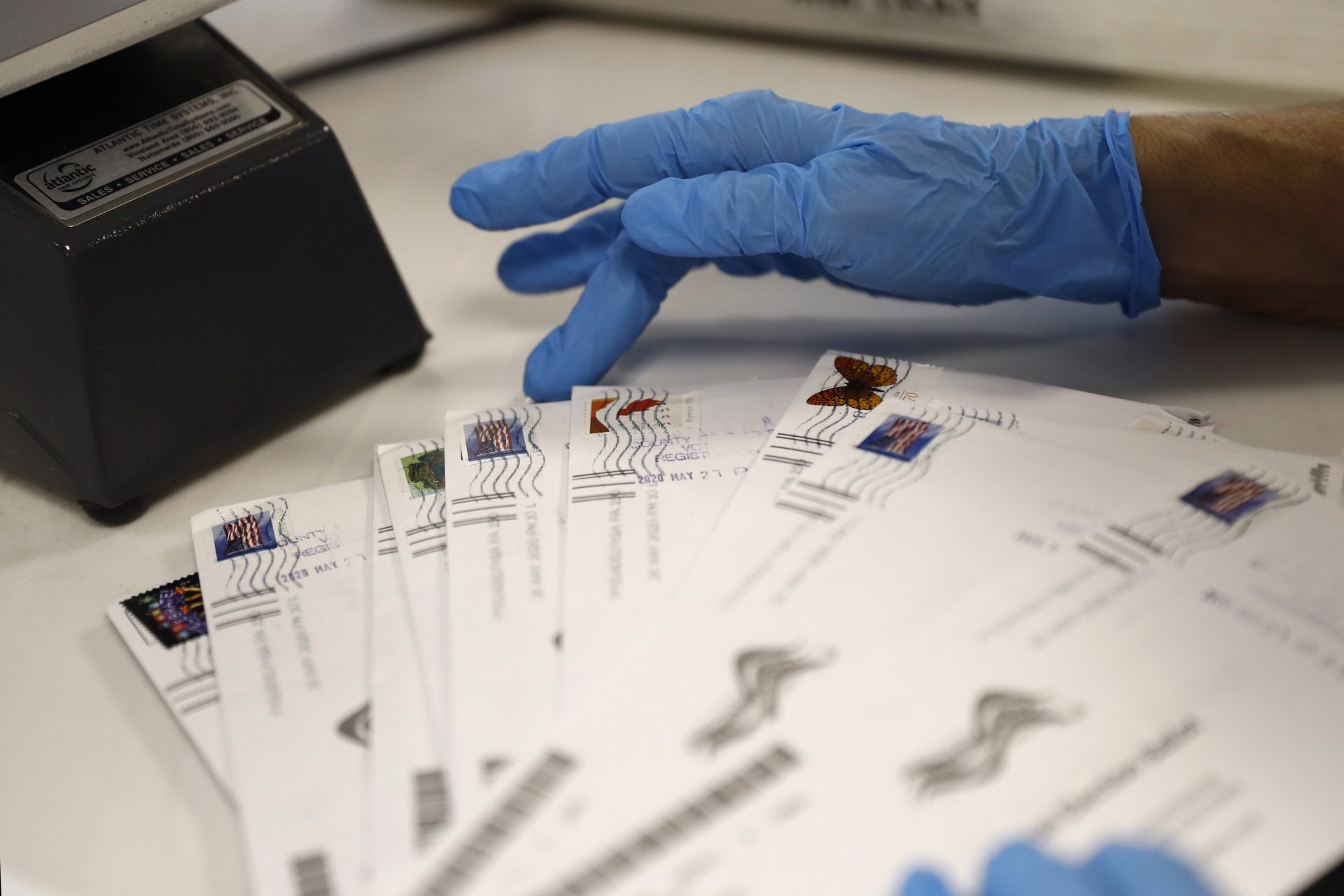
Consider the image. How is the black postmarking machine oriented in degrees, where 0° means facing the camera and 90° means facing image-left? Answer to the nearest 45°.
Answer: approximately 315°

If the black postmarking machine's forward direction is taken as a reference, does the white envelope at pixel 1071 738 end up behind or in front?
in front
